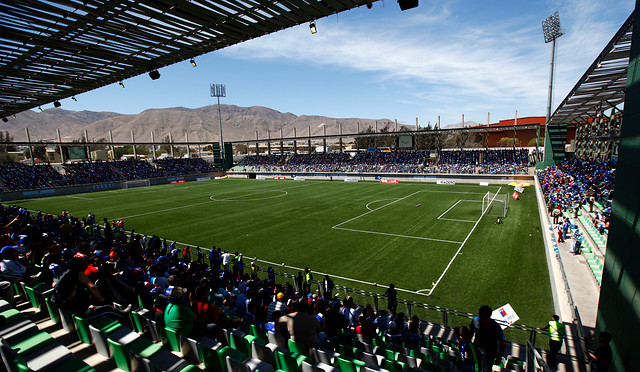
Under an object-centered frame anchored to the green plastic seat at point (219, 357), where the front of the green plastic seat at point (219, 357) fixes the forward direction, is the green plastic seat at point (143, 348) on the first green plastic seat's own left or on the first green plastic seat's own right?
on the first green plastic seat's own left

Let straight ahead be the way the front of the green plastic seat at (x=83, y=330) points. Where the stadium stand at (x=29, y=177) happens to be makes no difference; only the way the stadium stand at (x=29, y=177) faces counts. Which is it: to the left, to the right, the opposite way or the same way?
to the right

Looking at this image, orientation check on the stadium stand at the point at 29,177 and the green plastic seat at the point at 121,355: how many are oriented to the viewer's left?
0

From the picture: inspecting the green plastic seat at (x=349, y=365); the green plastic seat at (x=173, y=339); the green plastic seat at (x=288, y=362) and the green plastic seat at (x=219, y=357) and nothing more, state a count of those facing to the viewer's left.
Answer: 0

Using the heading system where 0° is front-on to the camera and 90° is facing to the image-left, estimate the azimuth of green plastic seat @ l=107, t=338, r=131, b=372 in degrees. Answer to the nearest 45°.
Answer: approximately 225°

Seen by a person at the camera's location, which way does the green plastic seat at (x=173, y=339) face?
facing away from the viewer and to the right of the viewer

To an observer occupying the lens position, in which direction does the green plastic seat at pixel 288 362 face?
facing away from the viewer and to the right of the viewer

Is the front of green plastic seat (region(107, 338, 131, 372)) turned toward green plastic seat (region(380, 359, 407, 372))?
no

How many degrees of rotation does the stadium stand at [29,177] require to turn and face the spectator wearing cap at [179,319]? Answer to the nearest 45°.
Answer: approximately 45° to its right

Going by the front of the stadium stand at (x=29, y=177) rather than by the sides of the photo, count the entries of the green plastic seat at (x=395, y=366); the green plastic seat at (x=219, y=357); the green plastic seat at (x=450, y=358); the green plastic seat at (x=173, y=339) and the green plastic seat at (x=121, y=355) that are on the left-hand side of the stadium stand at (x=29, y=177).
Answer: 0

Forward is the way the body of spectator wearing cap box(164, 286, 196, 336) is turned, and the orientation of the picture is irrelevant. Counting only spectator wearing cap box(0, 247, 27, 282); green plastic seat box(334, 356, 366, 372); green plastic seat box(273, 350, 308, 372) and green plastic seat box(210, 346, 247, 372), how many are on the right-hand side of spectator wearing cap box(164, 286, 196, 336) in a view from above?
3

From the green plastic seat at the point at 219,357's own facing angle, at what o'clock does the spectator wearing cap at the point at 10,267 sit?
The spectator wearing cap is roughly at 9 o'clock from the green plastic seat.

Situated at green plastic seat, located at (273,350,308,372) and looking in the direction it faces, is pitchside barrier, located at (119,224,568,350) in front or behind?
in front

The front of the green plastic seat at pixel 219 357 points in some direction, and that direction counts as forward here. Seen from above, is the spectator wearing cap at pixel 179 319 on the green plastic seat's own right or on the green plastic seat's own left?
on the green plastic seat's own left

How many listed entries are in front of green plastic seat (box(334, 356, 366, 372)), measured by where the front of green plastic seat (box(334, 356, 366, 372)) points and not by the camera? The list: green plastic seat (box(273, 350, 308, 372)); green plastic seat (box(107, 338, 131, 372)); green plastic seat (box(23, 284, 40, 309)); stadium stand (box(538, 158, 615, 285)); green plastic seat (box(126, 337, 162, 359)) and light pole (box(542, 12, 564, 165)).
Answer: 2

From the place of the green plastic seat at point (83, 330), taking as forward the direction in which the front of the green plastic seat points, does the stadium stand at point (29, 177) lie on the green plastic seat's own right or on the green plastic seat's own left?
on the green plastic seat's own left

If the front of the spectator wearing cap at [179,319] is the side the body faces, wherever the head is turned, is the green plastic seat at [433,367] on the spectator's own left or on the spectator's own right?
on the spectator's own right

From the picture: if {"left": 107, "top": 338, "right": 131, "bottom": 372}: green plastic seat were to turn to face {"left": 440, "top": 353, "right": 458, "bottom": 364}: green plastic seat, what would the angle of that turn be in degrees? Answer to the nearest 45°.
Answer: approximately 45° to its right

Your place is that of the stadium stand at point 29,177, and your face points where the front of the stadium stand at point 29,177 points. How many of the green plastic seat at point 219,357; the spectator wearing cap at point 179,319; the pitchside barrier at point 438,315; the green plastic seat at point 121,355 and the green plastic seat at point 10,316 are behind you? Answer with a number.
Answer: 0

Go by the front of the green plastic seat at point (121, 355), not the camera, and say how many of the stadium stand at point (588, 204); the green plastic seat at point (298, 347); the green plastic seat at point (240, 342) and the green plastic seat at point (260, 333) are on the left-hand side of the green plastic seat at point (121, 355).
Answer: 0

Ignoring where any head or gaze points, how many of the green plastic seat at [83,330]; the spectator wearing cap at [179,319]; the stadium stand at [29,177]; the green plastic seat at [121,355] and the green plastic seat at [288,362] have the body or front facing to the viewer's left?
0

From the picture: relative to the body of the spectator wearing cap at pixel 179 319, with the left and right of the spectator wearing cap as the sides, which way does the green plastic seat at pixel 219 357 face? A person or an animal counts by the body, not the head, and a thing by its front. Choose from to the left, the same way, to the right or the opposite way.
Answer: the same way
